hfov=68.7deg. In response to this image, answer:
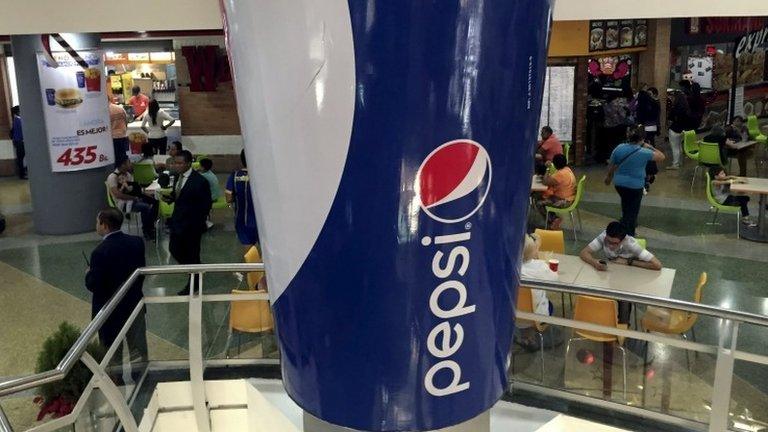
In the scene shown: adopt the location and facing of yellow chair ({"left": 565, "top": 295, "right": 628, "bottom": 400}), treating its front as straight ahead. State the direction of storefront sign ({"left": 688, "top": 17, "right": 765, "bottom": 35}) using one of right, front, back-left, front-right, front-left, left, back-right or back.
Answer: front

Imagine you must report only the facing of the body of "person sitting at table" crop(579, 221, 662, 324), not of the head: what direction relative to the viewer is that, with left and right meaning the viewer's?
facing the viewer

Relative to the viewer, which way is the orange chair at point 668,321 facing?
to the viewer's left

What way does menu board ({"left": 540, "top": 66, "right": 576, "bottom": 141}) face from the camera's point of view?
toward the camera

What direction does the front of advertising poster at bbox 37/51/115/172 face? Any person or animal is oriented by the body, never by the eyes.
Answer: toward the camera

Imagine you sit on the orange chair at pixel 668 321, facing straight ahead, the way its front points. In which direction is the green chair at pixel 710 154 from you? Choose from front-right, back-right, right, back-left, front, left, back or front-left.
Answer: right

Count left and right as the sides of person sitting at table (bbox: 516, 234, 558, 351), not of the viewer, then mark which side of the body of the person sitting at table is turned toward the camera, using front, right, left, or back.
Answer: right

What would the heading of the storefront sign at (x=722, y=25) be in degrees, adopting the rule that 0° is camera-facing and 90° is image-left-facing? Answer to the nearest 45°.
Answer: approximately 0°

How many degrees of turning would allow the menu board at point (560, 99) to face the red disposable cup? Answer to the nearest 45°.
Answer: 0° — it already faces it

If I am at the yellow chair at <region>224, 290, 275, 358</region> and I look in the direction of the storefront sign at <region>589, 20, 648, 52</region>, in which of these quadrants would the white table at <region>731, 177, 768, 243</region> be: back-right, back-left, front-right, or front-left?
front-right

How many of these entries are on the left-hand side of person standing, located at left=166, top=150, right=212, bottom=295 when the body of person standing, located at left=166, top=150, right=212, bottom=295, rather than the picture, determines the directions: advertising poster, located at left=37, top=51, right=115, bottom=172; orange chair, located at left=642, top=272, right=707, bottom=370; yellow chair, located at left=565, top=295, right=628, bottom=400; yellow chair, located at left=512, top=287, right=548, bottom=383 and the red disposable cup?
4

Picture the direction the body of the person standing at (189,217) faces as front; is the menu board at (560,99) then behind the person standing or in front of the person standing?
behind

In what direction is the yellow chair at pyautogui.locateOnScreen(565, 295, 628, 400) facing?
away from the camera

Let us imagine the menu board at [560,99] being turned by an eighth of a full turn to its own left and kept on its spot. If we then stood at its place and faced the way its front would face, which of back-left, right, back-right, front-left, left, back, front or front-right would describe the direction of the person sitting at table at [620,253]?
front-right

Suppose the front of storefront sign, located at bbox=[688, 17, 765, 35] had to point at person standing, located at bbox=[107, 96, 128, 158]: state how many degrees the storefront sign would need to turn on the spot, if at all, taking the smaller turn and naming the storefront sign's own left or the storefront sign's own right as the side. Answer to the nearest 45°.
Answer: approximately 45° to the storefront sign's own right

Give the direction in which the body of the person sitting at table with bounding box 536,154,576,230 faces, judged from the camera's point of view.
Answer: to the viewer's left
